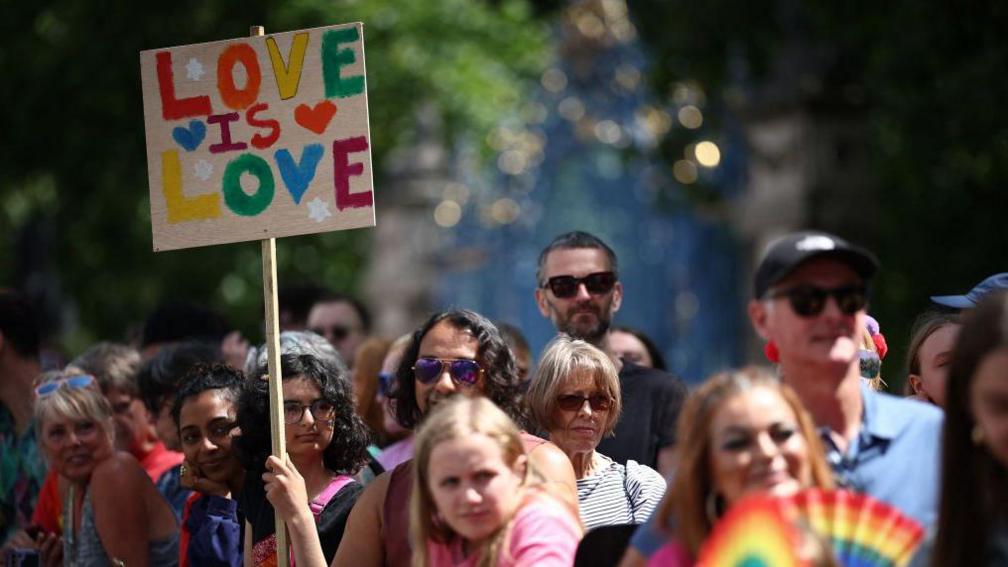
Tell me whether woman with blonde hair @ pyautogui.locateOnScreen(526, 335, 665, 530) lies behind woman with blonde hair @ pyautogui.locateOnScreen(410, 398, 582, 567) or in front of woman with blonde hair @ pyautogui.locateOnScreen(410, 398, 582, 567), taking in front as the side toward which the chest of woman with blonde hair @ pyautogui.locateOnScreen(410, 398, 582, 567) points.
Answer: behind

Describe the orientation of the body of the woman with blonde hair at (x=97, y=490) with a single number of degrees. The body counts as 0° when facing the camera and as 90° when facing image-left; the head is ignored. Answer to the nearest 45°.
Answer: approximately 45°

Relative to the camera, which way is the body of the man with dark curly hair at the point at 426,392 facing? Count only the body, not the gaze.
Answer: toward the camera

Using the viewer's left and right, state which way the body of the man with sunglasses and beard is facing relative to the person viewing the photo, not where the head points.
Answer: facing the viewer

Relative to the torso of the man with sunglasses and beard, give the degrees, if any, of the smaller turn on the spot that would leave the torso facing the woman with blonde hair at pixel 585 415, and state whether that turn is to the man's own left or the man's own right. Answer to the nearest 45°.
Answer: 0° — they already face them

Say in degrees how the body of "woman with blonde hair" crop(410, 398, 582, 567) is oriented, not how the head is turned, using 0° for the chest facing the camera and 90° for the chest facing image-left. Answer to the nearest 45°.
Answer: approximately 45°

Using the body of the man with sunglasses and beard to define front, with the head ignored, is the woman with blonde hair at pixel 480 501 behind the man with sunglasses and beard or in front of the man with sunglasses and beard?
in front

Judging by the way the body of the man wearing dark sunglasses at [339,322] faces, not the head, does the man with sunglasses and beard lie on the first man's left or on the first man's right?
on the first man's left
